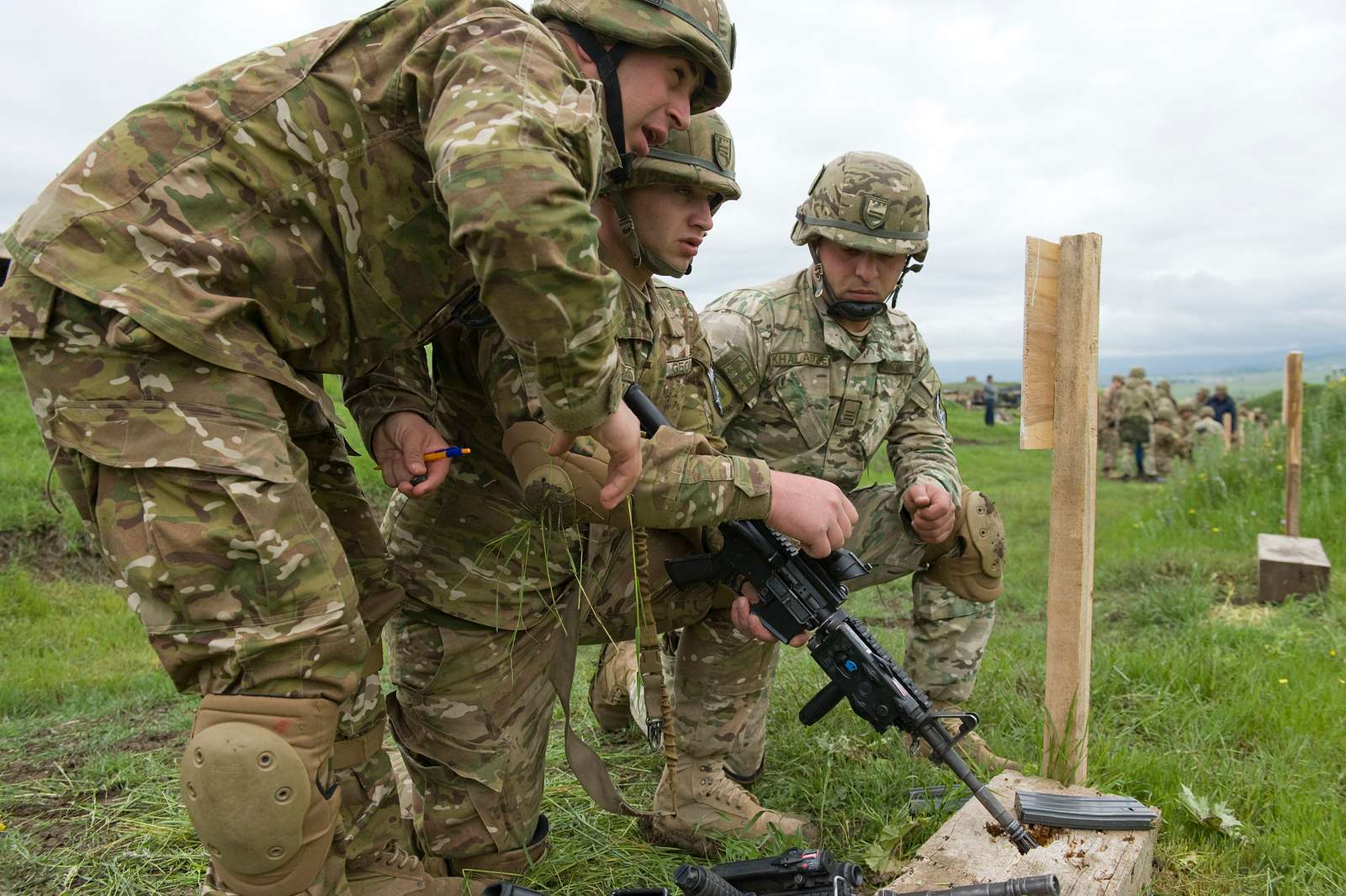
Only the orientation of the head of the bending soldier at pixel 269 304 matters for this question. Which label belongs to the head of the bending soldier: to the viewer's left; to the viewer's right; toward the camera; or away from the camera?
to the viewer's right

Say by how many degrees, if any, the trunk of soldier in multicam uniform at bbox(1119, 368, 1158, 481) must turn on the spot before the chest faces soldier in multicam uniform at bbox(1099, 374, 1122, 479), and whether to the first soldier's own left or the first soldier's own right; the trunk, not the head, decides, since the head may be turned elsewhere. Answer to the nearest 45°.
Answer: approximately 45° to the first soldier's own left

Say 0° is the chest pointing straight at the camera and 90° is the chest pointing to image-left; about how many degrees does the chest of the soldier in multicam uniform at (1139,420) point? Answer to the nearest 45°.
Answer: approximately 180°

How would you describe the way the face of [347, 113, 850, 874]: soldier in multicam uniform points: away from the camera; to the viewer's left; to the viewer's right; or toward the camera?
to the viewer's right

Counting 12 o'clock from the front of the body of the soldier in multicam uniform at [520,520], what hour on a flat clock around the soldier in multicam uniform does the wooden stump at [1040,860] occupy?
The wooden stump is roughly at 11 o'clock from the soldier in multicam uniform.

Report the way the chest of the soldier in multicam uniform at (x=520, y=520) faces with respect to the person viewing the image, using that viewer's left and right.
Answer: facing the viewer and to the right of the viewer

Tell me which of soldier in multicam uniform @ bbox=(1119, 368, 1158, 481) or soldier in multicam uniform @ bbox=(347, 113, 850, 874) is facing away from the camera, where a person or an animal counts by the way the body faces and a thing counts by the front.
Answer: soldier in multicam uniform @ bbox=(1119, 368, 1158, 481)

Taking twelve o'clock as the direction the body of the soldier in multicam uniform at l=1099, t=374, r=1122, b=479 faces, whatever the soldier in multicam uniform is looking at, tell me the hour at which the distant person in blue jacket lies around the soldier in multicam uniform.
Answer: The distant person in blue jacket is roughly at 10 o'clock from the soldier in multicam uniform.

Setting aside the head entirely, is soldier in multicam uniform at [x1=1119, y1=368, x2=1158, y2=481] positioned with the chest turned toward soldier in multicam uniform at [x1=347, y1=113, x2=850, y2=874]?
no
